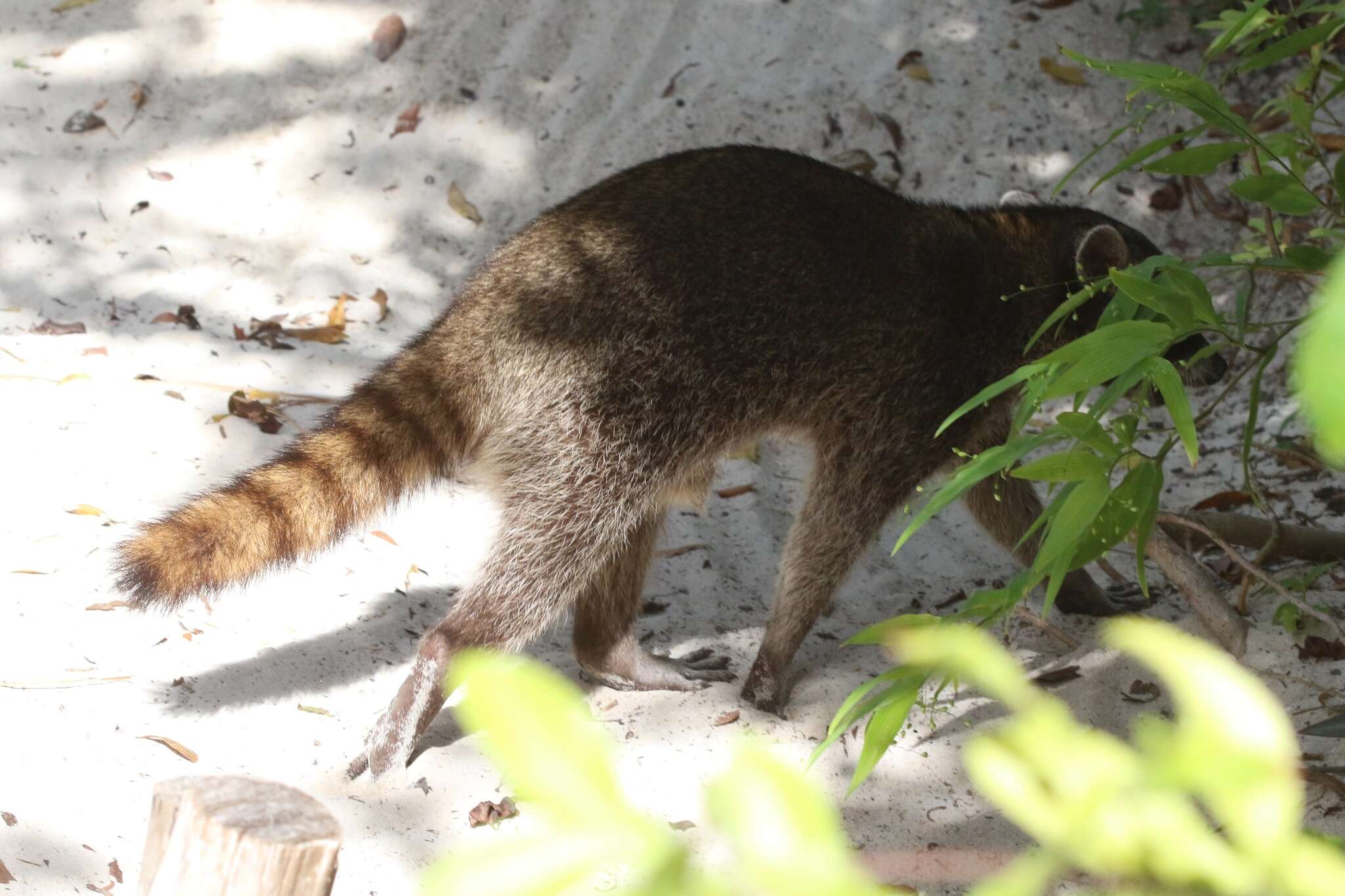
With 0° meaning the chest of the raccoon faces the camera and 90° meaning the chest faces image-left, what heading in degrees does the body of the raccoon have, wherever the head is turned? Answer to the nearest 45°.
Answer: approximately 270°

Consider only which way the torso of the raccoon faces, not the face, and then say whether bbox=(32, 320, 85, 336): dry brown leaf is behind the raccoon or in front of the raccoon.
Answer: behind

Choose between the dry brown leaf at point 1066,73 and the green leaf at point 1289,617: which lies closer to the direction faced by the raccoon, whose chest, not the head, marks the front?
the green leaf

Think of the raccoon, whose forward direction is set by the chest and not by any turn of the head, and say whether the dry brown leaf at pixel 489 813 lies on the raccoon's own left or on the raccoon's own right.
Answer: on the raccoon's own right

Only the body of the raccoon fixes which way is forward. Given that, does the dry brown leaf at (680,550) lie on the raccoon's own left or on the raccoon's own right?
on the raccoon's own left

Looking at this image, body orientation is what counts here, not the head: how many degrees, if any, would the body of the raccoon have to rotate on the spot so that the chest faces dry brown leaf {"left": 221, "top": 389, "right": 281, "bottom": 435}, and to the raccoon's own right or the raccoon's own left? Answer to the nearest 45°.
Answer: approximately 135° to the raccoon's own left

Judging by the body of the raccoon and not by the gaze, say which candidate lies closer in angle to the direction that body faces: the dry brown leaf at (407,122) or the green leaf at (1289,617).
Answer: the green leaf

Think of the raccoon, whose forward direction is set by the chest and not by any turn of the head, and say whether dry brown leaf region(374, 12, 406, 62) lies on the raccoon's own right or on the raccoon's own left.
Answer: on the raccoon's own left
